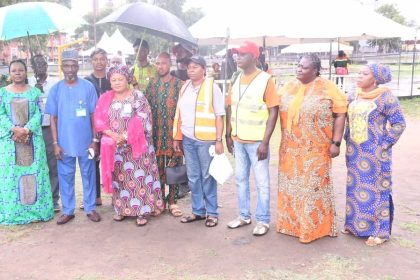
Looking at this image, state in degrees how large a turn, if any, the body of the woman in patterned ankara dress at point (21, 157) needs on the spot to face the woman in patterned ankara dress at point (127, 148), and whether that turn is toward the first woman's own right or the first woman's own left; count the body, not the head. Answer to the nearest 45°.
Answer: approximately 45° to the first woman's own left

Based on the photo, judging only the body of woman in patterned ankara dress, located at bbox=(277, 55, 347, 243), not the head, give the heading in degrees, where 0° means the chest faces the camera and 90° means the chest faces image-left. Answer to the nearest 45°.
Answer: approximately 45°

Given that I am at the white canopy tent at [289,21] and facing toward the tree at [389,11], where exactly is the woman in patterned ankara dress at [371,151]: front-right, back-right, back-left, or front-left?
back-right

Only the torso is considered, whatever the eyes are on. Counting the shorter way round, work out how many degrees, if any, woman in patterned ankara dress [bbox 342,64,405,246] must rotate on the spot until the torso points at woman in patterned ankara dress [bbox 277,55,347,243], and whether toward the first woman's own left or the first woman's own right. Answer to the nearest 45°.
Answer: approximately 45° to the first woman's own right

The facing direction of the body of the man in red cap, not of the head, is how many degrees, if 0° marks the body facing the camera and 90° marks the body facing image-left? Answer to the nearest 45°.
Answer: approximately 45°

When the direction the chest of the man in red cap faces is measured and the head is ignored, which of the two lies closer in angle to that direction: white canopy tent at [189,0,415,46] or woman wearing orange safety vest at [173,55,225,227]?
the woman wearing orange safety vest

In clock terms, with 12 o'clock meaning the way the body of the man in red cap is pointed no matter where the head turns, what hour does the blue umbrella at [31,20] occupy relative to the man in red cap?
The blue umbrella is roughly at 2 o'clock from the man in red cap.

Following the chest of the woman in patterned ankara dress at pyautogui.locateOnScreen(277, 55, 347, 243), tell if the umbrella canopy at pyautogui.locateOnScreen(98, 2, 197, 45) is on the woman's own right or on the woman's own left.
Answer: on the woman's own right

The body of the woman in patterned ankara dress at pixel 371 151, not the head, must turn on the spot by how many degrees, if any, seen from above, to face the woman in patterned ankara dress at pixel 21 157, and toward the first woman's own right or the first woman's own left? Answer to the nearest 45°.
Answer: approximately 45° to the first woman's own right

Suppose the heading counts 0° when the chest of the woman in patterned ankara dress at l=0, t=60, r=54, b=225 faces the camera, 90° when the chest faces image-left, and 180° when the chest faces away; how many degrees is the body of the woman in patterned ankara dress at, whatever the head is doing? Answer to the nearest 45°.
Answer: approximately 0°

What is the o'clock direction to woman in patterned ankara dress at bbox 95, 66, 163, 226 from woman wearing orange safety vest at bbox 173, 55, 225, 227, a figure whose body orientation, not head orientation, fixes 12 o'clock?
The woman in patterned ankara dress is roughly at 2 o'clock from the woman wearing orange safety vest.

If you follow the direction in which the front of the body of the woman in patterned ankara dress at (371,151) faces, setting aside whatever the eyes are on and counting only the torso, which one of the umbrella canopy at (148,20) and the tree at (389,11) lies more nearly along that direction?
the umbrella canopy

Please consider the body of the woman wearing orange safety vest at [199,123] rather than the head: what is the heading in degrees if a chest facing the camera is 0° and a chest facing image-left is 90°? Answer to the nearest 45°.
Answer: approximately 45°
